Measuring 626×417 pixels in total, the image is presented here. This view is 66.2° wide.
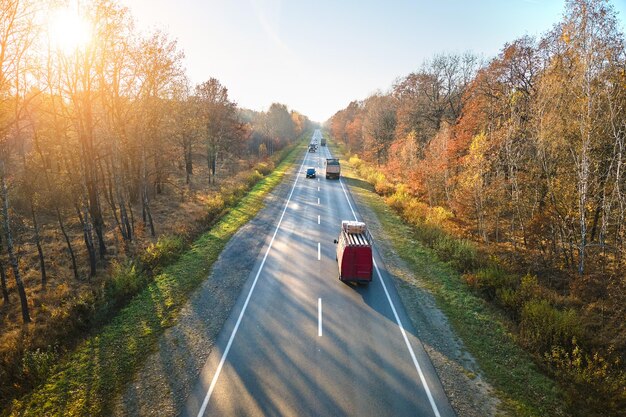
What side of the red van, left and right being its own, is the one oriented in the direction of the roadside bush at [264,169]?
front

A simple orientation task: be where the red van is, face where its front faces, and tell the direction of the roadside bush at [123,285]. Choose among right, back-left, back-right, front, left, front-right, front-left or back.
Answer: left

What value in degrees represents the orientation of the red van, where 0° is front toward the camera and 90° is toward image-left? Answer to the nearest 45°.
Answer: approximately 180°

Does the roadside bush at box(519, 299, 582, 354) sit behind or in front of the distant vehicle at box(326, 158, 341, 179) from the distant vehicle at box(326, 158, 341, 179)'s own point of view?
behind

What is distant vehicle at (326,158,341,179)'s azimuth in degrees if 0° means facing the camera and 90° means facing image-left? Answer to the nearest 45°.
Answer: approximately 180°

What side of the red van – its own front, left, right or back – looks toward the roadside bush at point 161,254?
left

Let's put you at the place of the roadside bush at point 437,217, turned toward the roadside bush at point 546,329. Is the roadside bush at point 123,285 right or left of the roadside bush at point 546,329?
right

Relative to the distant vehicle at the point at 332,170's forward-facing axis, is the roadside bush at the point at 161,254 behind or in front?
behind

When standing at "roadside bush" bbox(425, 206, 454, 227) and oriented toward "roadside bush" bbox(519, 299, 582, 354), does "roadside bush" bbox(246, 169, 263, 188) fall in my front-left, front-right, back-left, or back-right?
back-right

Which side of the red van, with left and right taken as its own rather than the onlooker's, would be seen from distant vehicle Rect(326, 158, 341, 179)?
front

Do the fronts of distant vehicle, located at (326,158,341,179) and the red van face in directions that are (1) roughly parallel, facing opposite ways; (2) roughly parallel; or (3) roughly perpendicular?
roughly parallel
